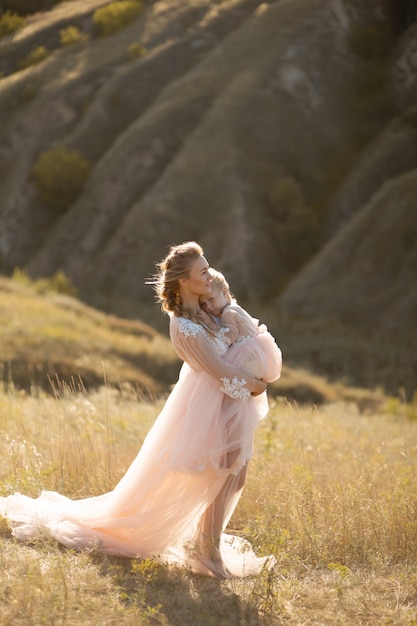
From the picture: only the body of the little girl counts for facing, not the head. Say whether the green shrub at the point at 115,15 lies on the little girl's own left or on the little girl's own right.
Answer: on the little girl's own right

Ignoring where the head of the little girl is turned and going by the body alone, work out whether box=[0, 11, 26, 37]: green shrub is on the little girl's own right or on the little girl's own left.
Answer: on the little girl's own right

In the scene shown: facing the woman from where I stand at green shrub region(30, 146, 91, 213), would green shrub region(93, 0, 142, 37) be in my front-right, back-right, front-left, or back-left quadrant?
back-left

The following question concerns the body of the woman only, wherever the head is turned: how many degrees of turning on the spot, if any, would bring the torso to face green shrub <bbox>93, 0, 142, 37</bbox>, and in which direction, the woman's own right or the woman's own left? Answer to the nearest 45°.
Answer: approximately 90° to the woman's own left

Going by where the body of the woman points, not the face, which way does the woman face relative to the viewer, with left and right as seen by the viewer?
facing to the right of the viewer

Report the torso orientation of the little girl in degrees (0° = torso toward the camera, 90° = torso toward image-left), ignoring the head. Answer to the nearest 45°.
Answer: approximately 90°
